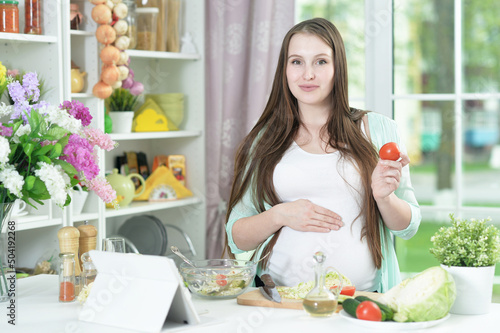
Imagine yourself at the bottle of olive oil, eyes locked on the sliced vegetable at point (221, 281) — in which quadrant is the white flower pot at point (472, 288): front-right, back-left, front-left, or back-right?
back-right

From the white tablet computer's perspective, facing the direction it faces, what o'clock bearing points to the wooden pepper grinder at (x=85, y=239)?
The wooden pepper grinder is roughly at 10 o'clock from the white tablet computer.

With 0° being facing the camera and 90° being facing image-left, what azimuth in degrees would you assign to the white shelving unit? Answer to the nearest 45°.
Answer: approximately 315°

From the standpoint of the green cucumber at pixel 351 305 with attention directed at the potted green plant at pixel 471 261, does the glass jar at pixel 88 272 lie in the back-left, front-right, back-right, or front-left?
back-left

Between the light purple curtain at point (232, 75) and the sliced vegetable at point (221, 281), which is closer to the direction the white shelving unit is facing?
the sliced vegetable

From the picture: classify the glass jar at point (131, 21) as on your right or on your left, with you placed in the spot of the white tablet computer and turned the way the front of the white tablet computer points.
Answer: on your left

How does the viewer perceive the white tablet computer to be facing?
facing away from the viewer and to the right of the viewer
